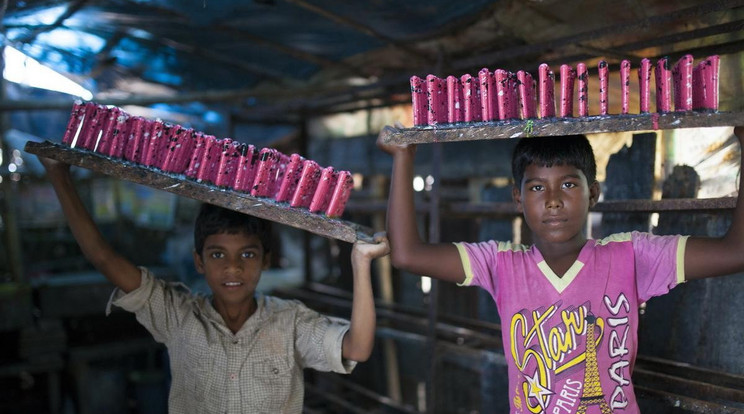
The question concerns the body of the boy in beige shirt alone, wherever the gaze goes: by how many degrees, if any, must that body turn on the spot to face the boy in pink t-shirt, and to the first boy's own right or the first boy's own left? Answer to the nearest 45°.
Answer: approximately 45° to the first boy's own left

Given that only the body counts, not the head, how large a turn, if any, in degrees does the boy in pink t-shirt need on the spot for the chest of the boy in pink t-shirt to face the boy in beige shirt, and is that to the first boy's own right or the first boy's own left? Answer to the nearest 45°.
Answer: approximately 90° to the first boy's own right

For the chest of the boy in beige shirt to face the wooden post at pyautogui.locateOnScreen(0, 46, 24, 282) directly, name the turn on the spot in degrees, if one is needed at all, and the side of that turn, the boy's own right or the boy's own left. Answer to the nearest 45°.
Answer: approximately 135° to the boy's own right

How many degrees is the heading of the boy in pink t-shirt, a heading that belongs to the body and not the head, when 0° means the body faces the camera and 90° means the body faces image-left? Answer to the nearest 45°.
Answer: approximately 0°

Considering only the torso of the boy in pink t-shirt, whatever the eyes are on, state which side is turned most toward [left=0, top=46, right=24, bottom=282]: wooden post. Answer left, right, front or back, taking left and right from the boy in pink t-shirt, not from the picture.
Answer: right

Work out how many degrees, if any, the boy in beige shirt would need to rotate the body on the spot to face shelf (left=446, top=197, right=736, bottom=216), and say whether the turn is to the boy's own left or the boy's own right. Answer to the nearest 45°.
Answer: approximately 90° to the boy's own left
